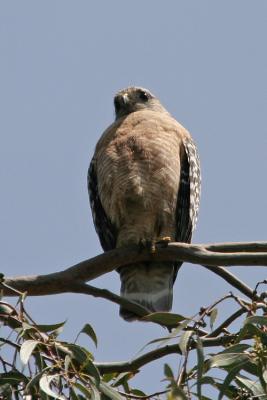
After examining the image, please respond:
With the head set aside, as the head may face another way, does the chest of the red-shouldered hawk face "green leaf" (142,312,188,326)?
yes

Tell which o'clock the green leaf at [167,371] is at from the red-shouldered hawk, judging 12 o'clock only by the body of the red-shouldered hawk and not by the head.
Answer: The green leaf is roughly at 12 o'clock from the red-shouldered hawk.

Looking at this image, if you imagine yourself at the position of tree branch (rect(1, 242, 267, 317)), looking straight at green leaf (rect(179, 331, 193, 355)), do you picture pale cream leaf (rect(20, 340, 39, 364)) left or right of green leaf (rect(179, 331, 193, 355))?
right

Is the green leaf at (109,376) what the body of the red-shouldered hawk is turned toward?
yes

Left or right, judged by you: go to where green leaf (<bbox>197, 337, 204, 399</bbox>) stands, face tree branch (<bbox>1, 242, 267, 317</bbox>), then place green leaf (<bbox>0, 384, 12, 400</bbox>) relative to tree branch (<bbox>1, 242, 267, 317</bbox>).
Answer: left

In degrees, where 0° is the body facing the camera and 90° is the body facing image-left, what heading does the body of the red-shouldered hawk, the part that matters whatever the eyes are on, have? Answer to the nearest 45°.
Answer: approximately 0°
